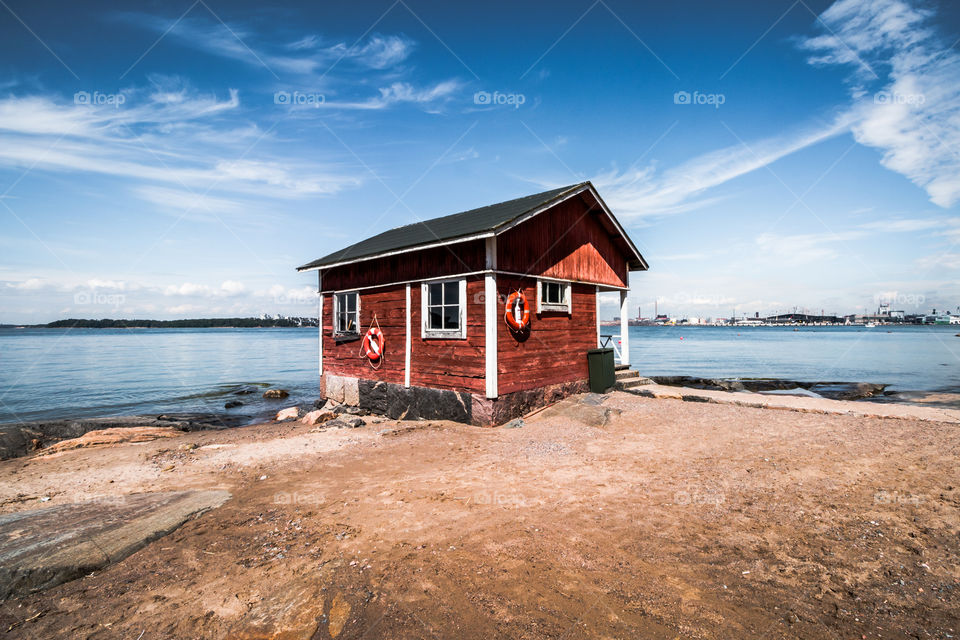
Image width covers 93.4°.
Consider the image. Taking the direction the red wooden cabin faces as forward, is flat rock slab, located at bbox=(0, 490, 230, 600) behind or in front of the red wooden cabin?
behind
